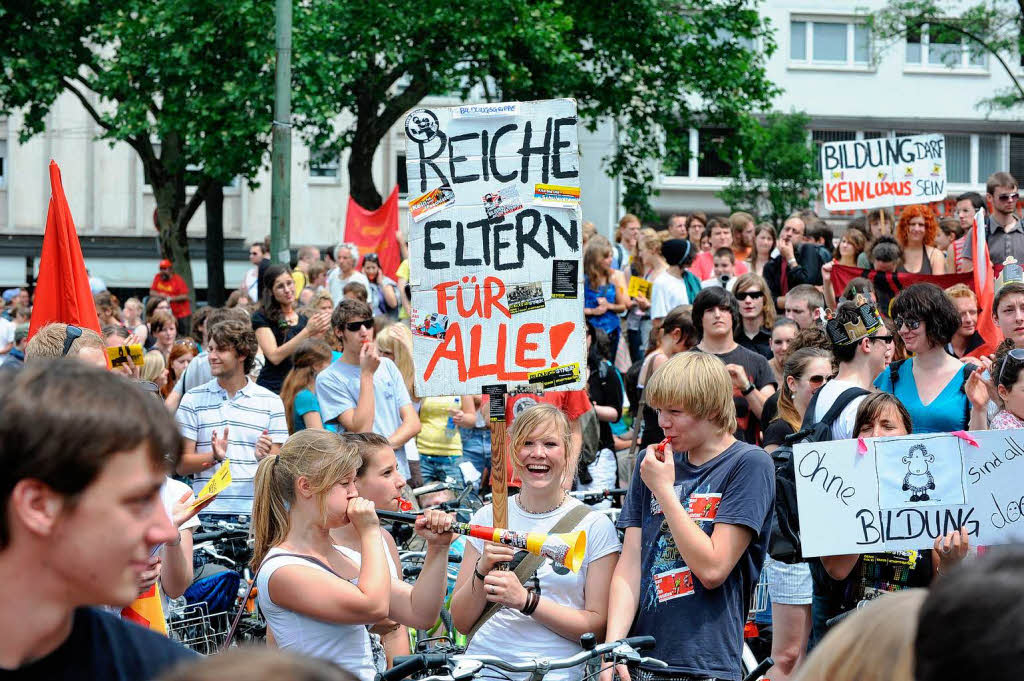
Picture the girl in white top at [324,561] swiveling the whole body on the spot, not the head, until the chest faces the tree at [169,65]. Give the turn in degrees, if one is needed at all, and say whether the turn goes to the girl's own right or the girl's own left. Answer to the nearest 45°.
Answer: approximately 90° to the girl's own left

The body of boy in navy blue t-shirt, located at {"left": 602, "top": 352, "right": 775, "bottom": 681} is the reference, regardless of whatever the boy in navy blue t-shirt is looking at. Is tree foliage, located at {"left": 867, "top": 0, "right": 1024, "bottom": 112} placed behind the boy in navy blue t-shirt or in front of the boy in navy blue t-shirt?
behind

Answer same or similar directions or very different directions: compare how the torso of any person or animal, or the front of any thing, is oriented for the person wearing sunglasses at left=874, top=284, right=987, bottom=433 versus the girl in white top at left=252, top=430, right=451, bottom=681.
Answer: very different directions

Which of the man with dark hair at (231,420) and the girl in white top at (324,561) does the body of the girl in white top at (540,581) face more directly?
the girl in white top

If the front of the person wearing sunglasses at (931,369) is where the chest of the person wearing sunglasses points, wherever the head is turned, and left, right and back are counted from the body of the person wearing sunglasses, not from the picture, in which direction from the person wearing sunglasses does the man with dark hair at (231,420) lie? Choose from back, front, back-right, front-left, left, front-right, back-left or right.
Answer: front-right

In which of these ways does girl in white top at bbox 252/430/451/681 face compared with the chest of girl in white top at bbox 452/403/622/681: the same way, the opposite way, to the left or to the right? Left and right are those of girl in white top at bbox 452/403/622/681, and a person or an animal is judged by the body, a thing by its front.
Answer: to the left

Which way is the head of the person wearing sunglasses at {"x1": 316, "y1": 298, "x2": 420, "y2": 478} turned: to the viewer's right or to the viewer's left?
to the viewer's right

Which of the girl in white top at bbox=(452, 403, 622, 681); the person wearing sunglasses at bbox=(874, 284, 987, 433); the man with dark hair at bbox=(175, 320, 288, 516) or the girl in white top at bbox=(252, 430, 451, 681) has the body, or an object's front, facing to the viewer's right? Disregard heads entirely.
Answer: the girl in white top at bbox=(252, 430, 451, 681)
